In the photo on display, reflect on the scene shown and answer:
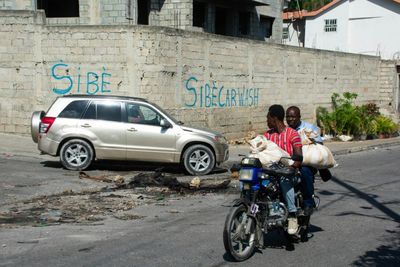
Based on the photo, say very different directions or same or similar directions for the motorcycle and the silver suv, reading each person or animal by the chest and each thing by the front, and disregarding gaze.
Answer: very different directions

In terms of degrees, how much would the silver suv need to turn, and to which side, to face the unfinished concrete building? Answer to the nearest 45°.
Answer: approximately 90° to its left

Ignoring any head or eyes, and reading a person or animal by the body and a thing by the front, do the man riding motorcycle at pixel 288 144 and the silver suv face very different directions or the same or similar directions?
very different directions

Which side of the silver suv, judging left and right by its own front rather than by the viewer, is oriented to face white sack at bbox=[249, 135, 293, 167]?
right

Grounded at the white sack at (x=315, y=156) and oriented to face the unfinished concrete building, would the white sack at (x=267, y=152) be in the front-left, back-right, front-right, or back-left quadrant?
back-left

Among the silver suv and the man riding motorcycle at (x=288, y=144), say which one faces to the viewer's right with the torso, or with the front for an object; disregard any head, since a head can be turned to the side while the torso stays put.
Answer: the silver suv

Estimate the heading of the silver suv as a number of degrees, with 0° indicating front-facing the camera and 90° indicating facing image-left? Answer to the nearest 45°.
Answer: approximately 270°

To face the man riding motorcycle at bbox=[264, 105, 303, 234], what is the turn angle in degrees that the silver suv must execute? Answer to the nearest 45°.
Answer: approximately 90° to its right

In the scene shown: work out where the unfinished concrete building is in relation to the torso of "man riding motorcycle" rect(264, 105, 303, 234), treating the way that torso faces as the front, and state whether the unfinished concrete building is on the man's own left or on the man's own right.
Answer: on the man's own right
